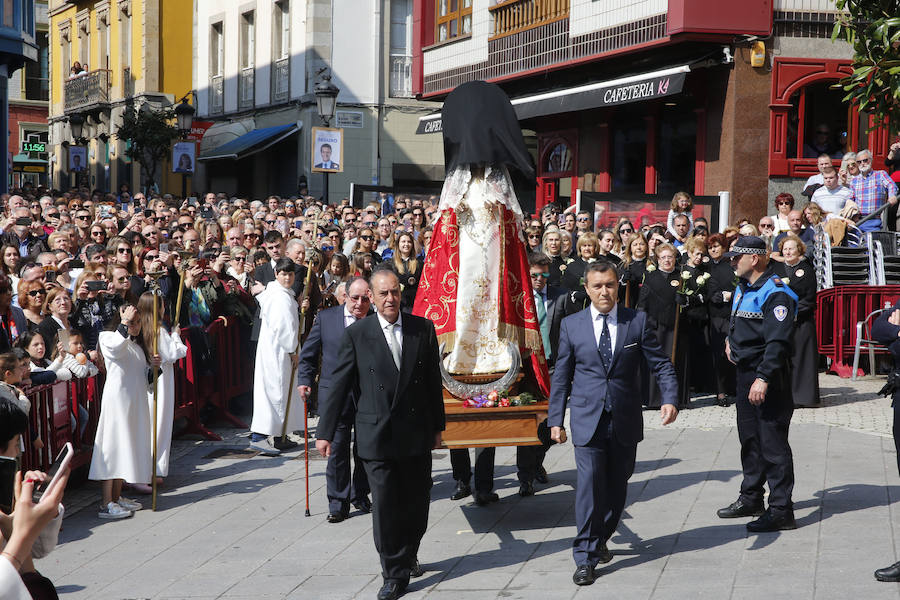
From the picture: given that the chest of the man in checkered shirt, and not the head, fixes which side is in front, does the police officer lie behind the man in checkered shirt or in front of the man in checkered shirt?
in front

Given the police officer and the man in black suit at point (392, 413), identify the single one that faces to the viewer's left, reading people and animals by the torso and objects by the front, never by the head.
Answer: the police officer

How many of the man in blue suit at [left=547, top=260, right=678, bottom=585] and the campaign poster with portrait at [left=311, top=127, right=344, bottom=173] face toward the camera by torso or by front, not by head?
2

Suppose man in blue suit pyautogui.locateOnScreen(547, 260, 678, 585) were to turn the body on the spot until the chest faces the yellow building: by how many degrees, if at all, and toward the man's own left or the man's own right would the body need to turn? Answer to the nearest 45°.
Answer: approximately 135° to the man's own right

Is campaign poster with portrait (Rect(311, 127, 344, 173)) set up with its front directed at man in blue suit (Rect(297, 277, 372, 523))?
yes

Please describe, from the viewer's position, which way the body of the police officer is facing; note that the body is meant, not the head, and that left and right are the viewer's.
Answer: facing to the left of the viewer

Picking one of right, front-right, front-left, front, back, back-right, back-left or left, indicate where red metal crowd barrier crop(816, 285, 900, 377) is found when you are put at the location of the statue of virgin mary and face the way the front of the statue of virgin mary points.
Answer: back-left

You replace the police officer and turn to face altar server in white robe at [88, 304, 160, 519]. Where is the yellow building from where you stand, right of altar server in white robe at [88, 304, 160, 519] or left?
right

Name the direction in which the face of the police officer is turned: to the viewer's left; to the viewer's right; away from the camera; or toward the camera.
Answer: to the viewer's left

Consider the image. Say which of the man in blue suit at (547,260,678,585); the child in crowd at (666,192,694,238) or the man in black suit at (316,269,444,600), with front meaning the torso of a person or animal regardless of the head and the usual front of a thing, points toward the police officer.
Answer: the child in crowd

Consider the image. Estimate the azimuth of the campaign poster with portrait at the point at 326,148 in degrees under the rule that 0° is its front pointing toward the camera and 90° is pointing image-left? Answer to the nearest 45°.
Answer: approximately 0°

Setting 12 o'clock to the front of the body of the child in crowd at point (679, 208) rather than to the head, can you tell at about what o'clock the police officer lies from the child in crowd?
The police officer is roughly at 12 o'clock from the child in crowd.
